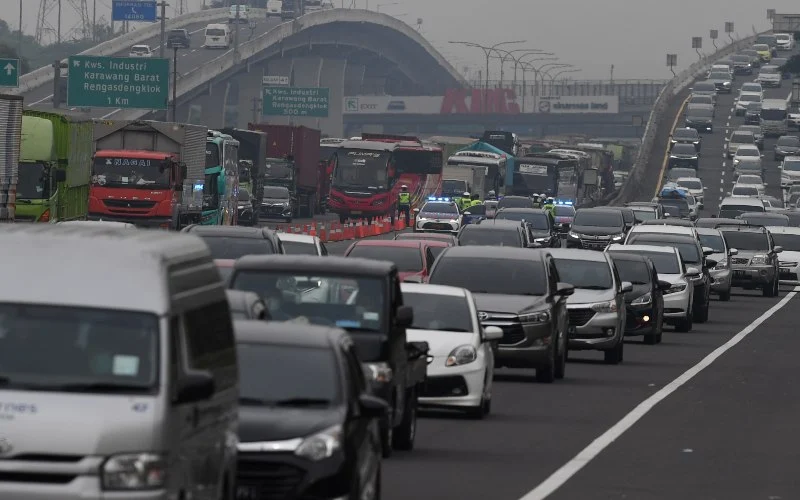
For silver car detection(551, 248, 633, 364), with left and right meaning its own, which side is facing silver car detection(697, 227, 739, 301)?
back

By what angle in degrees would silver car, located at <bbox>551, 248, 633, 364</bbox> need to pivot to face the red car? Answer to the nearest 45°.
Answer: approximately 135° to its right

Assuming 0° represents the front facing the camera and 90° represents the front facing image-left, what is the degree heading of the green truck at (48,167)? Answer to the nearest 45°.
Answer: approximately 45°

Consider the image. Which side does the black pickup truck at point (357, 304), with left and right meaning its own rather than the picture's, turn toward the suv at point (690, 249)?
back

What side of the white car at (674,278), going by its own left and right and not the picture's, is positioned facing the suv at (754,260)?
back

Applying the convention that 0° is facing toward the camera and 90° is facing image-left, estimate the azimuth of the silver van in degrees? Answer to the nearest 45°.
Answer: approximately 45°

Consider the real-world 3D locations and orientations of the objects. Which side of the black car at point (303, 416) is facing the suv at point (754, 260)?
back

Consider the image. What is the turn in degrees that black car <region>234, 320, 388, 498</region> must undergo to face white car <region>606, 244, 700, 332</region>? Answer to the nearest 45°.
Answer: approximately 180°
